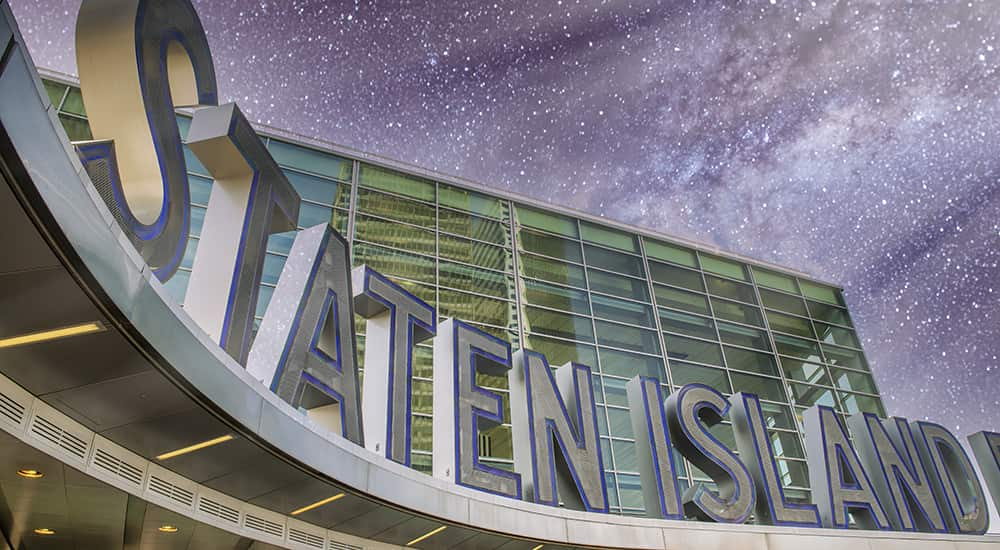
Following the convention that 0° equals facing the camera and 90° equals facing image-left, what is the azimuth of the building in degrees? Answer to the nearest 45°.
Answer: approximately 315°
